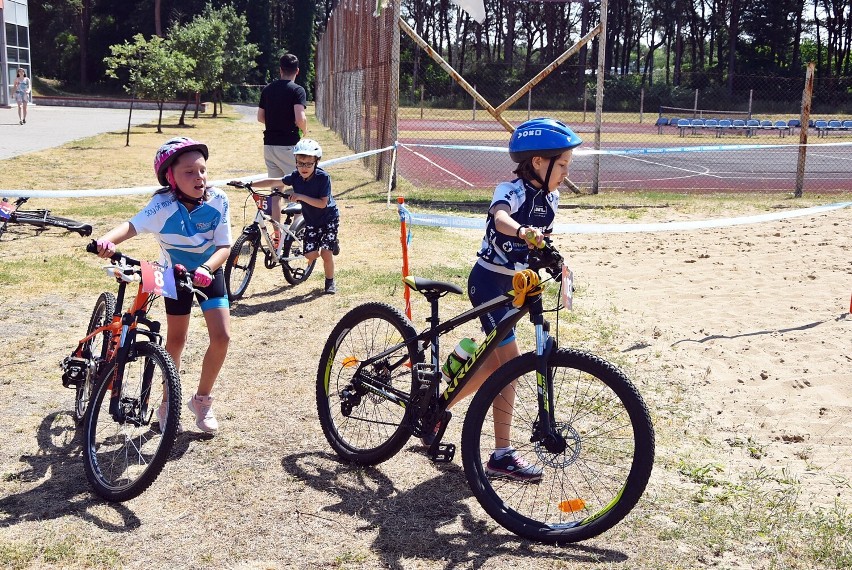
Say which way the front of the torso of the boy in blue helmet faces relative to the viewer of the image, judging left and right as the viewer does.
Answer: facing the viewer and to the right of the viewer

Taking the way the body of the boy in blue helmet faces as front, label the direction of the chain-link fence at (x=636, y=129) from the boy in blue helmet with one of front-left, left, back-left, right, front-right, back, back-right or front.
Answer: back-left

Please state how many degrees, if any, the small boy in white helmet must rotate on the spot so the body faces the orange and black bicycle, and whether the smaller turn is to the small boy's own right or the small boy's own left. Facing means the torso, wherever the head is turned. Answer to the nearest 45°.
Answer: approximately 45° to the small boy's own left

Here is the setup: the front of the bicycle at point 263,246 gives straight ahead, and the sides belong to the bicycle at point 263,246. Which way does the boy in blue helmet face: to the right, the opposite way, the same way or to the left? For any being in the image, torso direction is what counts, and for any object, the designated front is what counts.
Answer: to the left

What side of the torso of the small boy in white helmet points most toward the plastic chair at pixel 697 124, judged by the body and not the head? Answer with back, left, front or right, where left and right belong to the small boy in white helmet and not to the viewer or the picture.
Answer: back

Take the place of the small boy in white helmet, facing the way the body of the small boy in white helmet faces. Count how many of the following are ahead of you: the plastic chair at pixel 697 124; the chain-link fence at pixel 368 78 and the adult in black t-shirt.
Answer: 0

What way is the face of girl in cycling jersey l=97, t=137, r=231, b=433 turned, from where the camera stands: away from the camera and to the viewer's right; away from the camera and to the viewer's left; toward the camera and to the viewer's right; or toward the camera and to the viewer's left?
toward the camera and to the viewer's right

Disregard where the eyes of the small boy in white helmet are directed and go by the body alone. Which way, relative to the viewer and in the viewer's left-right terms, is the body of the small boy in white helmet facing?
facing the viewer and to the left of the viewer

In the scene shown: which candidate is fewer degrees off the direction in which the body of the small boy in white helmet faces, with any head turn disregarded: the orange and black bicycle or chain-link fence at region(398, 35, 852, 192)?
the orange and black bicycle

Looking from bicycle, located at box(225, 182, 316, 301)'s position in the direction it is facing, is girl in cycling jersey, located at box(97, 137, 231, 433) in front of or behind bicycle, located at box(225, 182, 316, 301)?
in front

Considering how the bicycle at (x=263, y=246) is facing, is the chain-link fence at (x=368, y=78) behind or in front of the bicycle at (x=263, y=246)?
behind

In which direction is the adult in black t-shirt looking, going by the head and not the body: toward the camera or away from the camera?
away from the camera

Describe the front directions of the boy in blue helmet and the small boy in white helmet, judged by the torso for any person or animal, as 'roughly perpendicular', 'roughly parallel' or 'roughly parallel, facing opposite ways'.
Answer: roughly perpendicular
